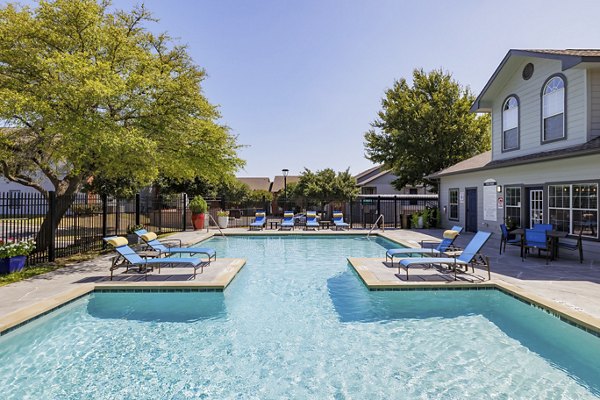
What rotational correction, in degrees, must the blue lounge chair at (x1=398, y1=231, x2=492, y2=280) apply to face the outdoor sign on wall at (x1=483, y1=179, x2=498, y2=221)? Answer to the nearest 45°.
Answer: approximately 90° to its right

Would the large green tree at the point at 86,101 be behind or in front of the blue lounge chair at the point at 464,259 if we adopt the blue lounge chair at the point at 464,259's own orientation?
in front

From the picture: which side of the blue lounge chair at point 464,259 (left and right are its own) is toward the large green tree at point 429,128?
right

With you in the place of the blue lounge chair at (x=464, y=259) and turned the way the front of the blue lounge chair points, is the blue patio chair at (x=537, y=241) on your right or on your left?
on your right

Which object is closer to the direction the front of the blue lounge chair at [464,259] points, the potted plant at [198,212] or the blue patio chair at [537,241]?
the potted plant

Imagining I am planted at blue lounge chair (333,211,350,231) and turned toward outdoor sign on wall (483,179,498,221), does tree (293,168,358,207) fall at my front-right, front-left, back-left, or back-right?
back-left

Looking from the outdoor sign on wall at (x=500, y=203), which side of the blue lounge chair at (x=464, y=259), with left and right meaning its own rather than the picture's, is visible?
right

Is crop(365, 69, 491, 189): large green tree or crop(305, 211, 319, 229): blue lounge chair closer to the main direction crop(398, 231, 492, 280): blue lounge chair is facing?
the blue lounge chair

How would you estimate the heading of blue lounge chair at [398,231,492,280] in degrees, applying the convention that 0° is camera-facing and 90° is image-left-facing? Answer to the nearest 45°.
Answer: approximately 90°

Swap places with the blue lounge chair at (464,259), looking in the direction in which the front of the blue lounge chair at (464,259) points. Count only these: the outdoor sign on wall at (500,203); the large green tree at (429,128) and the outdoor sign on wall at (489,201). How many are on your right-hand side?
3

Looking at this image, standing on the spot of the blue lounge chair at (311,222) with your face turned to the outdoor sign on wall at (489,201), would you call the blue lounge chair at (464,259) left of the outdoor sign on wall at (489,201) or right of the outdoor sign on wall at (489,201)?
right
